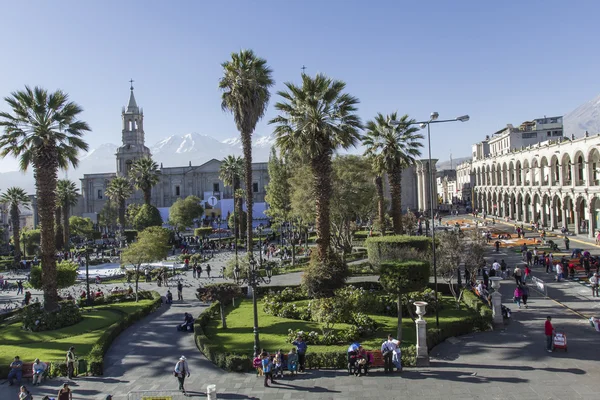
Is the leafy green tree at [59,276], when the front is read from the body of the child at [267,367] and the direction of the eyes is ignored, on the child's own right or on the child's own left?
on the child's own left
